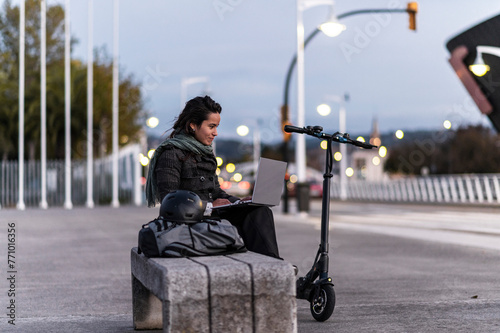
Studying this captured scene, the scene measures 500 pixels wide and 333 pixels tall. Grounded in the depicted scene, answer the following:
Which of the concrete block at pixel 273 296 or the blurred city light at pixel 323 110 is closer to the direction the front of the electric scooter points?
the concrete block

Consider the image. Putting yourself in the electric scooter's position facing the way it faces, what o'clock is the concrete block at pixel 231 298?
The concrete block is roughly at 2 o'clock from the electric scooter.

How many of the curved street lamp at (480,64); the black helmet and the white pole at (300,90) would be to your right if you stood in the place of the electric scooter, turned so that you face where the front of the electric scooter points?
1

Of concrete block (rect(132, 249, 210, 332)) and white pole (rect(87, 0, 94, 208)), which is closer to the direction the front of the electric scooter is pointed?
the concrete block

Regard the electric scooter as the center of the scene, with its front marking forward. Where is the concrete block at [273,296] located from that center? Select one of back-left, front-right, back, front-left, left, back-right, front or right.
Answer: front-right

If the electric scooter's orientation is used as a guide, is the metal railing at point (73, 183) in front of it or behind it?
behind

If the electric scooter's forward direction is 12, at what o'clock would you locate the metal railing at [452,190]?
The metal railing is roughly at 8 o'clock from the electric scooter.

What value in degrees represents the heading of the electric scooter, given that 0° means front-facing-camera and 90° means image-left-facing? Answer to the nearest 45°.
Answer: approximately 315°

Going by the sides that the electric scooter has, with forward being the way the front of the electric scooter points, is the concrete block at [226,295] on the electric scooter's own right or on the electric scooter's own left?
on the electric scooter's own right

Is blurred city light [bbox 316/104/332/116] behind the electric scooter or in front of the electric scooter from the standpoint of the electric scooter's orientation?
behind
